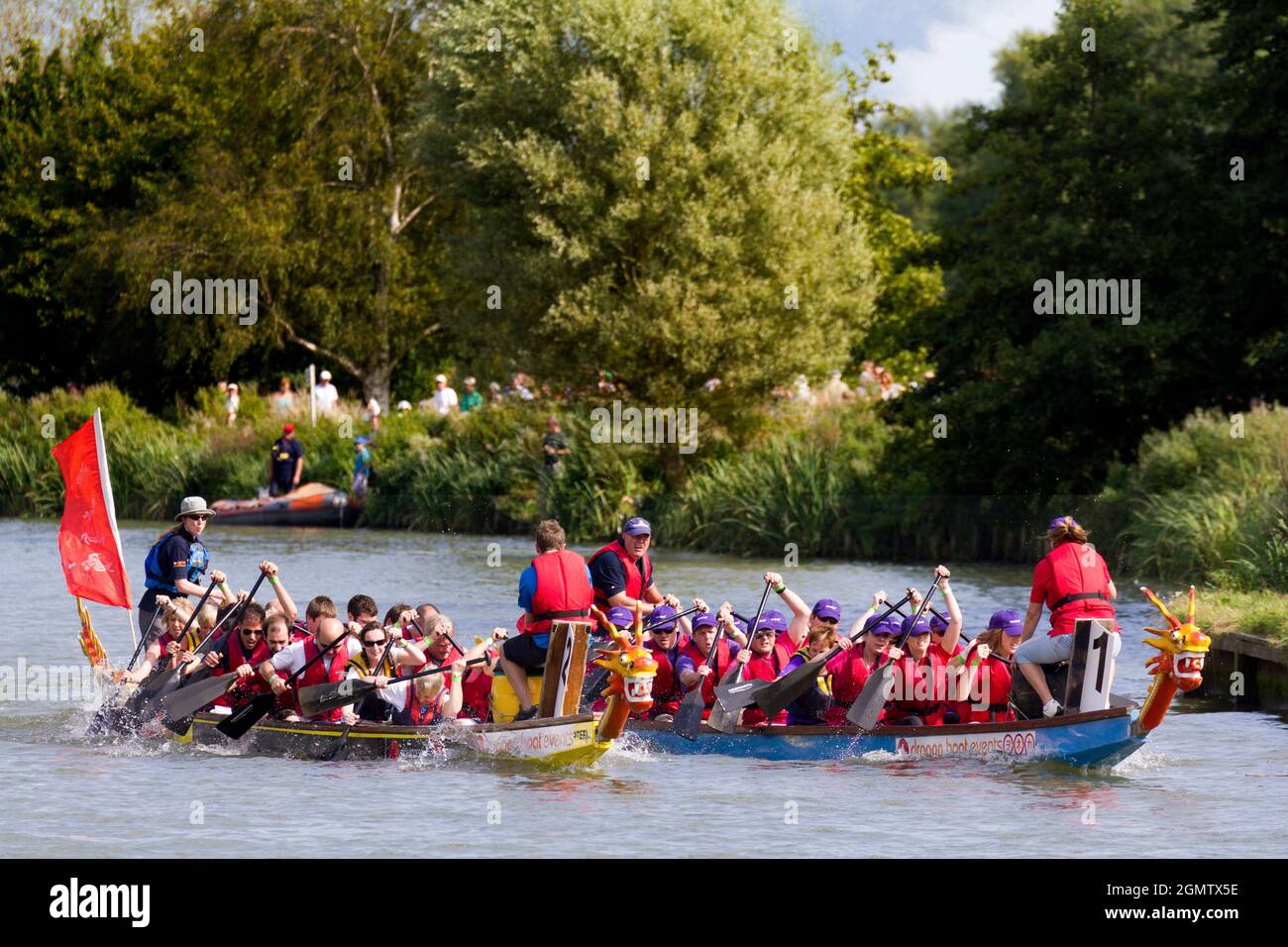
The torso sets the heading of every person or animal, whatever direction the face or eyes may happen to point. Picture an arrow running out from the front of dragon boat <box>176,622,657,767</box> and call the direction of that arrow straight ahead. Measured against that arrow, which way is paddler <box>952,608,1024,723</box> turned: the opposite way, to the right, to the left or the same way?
the same way

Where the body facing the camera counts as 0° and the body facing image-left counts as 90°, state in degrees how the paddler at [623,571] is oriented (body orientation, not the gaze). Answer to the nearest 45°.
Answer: approximately 315°

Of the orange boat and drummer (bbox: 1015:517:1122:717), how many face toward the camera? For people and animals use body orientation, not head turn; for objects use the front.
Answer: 0

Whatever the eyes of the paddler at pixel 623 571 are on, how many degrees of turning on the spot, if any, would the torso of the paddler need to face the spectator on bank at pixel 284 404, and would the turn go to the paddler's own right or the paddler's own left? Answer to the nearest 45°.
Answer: approximately 135° to the paddler's own left

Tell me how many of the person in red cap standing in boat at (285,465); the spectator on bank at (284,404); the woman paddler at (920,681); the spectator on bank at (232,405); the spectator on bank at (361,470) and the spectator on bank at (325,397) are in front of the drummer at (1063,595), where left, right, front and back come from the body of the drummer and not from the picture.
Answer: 6

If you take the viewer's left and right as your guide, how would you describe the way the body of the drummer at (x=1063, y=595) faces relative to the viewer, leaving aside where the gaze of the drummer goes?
facing away from the viewer and to the left of the viewer

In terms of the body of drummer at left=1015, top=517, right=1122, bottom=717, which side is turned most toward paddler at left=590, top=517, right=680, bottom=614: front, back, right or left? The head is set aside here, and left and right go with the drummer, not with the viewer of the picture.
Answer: front

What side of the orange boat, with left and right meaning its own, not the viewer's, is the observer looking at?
right

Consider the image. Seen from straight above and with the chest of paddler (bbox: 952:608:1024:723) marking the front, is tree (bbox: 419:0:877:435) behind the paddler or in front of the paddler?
behind

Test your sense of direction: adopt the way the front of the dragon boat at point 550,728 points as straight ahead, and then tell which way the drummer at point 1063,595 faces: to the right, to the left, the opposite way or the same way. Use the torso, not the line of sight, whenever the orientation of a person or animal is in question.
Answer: the opposite way

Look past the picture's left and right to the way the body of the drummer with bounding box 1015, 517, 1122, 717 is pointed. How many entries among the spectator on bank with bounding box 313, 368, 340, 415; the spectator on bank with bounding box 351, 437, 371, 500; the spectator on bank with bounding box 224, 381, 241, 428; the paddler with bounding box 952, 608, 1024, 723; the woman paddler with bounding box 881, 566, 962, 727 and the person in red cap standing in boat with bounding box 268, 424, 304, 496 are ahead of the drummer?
6

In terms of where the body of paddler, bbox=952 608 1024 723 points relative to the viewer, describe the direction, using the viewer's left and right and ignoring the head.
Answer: facing the viewer and to the right of the viewer
